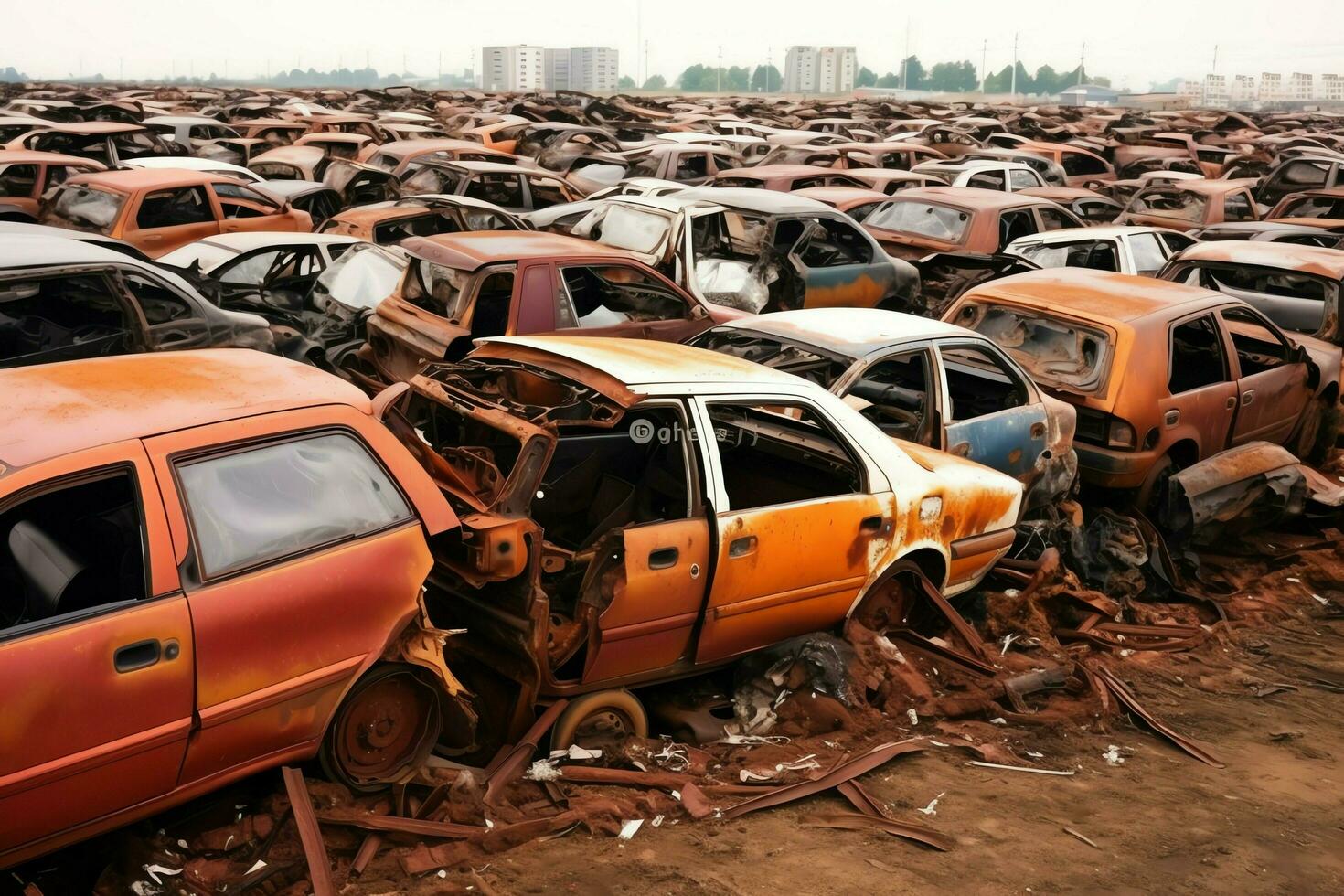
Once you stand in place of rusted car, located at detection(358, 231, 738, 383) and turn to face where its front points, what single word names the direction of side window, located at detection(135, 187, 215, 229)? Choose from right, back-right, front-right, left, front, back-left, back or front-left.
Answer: left

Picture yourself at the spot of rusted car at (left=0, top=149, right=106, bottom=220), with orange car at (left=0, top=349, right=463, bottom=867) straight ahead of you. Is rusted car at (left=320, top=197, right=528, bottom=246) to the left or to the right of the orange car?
left

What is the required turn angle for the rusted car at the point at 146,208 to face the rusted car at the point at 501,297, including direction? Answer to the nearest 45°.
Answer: approximately 90° to its right

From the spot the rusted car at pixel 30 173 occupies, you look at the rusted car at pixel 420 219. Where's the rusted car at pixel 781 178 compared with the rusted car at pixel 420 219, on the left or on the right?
left

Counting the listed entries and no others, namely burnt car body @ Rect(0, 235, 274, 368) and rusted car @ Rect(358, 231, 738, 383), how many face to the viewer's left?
1

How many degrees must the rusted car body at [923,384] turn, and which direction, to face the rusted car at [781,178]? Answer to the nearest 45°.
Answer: approximately 135° to its right

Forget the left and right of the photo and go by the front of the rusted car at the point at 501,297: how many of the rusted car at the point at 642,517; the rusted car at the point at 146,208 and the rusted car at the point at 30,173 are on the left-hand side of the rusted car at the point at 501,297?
2
